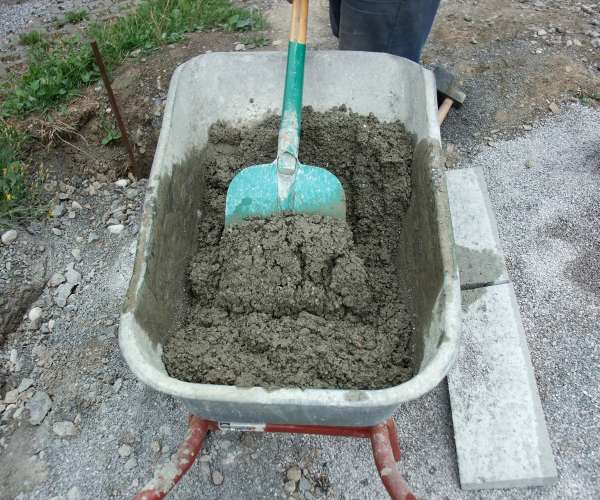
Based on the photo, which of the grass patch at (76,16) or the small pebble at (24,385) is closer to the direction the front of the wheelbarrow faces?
the grass patch

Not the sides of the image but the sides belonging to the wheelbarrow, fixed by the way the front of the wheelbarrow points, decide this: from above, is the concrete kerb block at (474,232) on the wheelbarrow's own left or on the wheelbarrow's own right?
on the wheelbarrow's own right

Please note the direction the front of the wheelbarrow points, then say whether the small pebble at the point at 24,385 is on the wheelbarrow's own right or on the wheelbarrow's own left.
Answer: on the wheelbarrow's own left

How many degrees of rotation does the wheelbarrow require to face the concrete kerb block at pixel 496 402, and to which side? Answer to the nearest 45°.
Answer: approximately 90° to its right

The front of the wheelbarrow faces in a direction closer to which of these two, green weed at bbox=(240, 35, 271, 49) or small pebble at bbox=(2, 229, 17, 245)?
the green weed

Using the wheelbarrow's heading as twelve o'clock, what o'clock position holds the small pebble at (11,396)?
The small pebble is roughly at 9 o'clock from the wheelbarrow.

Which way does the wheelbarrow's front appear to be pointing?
away from the camera
